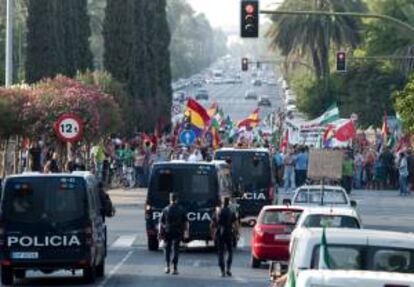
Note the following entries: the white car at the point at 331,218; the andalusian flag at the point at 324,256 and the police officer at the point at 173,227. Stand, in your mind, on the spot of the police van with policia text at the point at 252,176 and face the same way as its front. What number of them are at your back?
3

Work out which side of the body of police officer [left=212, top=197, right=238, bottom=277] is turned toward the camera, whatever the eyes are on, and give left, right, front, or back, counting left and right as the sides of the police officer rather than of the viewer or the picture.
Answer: back

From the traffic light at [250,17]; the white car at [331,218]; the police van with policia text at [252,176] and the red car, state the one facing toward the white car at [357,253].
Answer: the traffic light

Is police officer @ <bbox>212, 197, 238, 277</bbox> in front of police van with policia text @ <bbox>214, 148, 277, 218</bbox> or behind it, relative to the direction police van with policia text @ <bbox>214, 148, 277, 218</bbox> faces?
behind

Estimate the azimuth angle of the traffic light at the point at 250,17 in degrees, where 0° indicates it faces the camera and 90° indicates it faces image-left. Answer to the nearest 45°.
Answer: approximately 0°

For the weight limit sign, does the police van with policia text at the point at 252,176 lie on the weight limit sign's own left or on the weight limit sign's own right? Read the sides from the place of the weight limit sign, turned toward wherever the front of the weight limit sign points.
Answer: on the weight limit sign's own left

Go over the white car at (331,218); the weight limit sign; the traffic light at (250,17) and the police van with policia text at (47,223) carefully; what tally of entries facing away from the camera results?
2

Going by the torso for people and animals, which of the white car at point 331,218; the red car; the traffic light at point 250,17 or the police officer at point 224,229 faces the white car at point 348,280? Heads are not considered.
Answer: the traffic light

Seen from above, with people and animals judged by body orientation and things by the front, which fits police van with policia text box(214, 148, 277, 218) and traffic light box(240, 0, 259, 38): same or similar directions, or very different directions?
very different directions

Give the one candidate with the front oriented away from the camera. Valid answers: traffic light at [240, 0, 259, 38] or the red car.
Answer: the red car

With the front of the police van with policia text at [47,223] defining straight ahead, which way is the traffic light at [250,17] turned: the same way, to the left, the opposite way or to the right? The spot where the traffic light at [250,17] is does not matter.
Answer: the opposite way

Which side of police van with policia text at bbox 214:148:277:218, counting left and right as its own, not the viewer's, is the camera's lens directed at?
back

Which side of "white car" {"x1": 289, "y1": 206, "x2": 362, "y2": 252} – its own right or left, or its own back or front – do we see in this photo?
back

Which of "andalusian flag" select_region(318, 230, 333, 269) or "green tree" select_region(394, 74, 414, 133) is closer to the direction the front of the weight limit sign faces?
the andalusian flag
